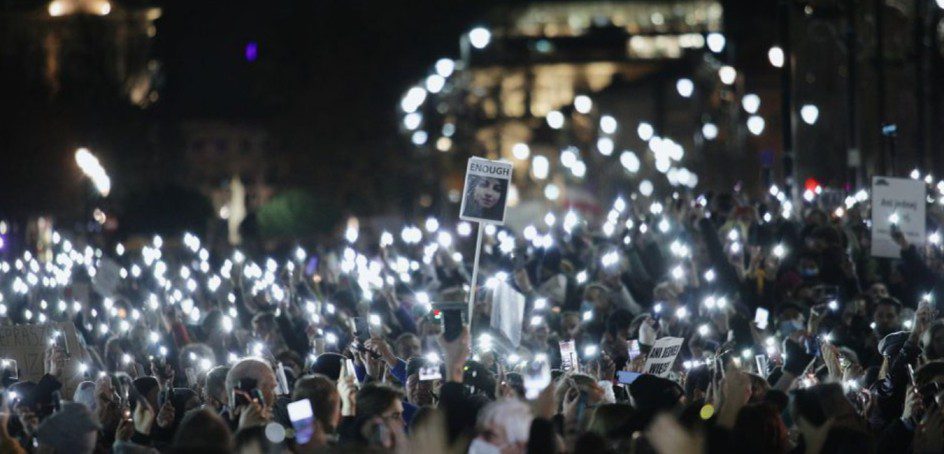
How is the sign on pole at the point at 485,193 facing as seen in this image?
toward the camera
